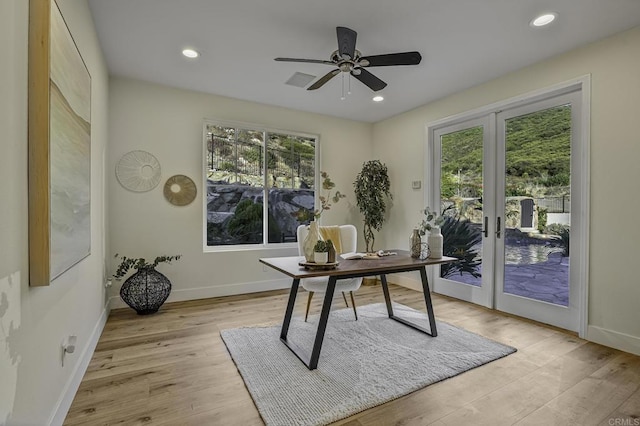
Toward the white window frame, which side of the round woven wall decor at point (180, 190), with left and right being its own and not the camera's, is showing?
left

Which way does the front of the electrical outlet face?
to the viewer's right

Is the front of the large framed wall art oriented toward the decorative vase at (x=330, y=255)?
yes

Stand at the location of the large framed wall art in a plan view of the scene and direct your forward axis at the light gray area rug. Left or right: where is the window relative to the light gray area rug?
left

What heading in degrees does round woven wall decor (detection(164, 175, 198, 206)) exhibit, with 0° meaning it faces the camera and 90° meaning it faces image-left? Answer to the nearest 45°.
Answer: approximately 0°

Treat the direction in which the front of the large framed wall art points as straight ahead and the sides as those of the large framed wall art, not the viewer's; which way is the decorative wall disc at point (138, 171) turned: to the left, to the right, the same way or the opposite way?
to the right

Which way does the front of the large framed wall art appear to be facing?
to the viewer's right

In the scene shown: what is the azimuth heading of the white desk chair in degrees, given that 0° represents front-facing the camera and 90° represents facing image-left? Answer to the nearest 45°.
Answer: approximately 0°
